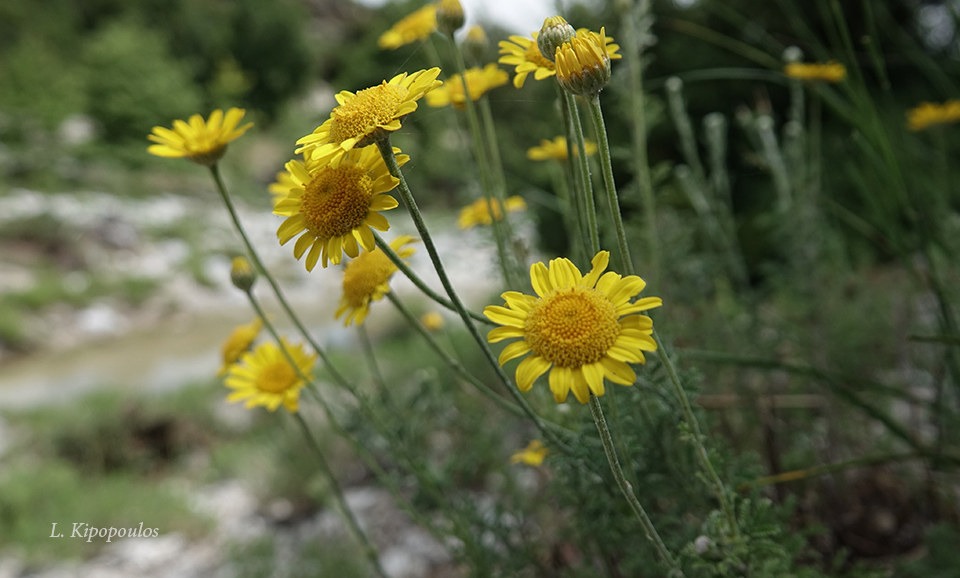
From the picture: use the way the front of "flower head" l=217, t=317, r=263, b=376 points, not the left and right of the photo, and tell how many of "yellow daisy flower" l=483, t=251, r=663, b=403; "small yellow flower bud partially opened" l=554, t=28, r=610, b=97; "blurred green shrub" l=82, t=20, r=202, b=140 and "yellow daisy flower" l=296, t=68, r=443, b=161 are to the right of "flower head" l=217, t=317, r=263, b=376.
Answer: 1

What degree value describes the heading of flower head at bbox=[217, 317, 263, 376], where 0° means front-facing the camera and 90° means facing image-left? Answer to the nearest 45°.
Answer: approximately 90°

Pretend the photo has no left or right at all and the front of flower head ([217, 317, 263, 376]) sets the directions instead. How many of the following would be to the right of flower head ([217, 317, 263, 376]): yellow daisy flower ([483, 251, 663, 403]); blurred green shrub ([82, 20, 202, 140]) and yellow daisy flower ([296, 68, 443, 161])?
1

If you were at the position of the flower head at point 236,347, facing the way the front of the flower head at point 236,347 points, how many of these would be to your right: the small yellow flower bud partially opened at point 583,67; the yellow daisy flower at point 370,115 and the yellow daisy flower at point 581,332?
0

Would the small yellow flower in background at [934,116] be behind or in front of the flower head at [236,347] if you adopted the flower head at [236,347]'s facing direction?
behind

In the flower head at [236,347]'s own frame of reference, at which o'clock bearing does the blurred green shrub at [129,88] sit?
The blurred green shrub is roughly at 3 o'clock from the flower head.

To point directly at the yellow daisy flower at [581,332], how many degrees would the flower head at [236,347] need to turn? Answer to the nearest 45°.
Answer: approximately 90° to its left
